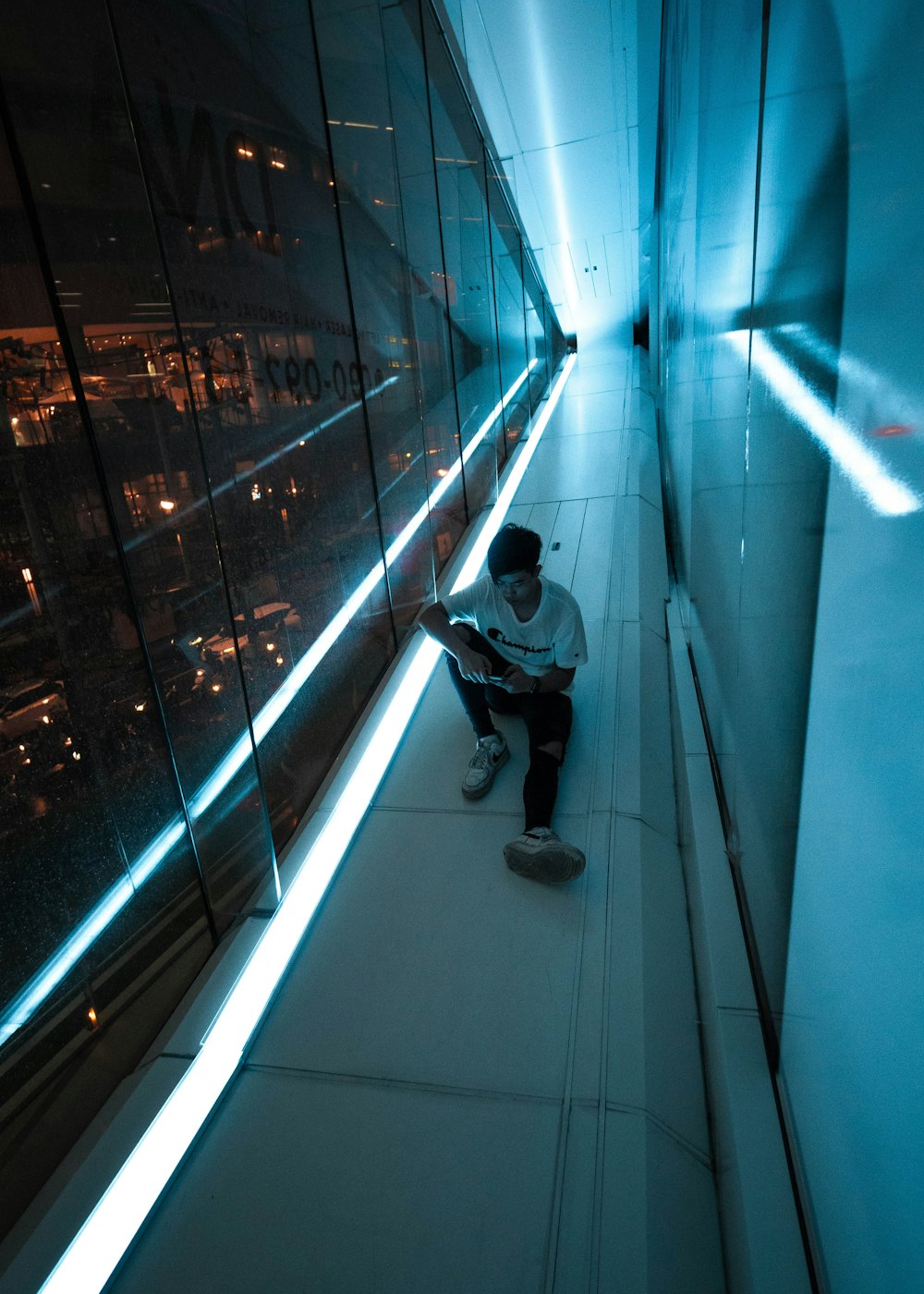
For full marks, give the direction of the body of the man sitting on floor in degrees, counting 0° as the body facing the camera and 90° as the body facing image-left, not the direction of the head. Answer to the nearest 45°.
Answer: approximately 0°

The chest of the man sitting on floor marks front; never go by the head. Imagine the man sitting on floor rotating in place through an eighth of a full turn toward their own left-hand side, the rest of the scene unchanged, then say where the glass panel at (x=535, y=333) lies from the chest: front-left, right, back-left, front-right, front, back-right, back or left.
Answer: back-left

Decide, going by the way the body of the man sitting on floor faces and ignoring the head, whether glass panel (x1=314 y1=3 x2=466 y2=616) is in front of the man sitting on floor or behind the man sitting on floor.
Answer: behind

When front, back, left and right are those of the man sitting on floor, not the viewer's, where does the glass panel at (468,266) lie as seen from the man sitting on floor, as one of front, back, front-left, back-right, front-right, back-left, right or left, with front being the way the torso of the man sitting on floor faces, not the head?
back

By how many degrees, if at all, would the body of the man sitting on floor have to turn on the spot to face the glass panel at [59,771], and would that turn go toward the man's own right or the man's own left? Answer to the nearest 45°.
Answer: approximately 45° to the man's own right

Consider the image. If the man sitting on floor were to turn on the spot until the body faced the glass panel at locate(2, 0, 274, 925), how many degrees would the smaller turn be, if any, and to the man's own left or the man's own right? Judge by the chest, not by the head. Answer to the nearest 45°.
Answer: approximately 45° to the man's own right
